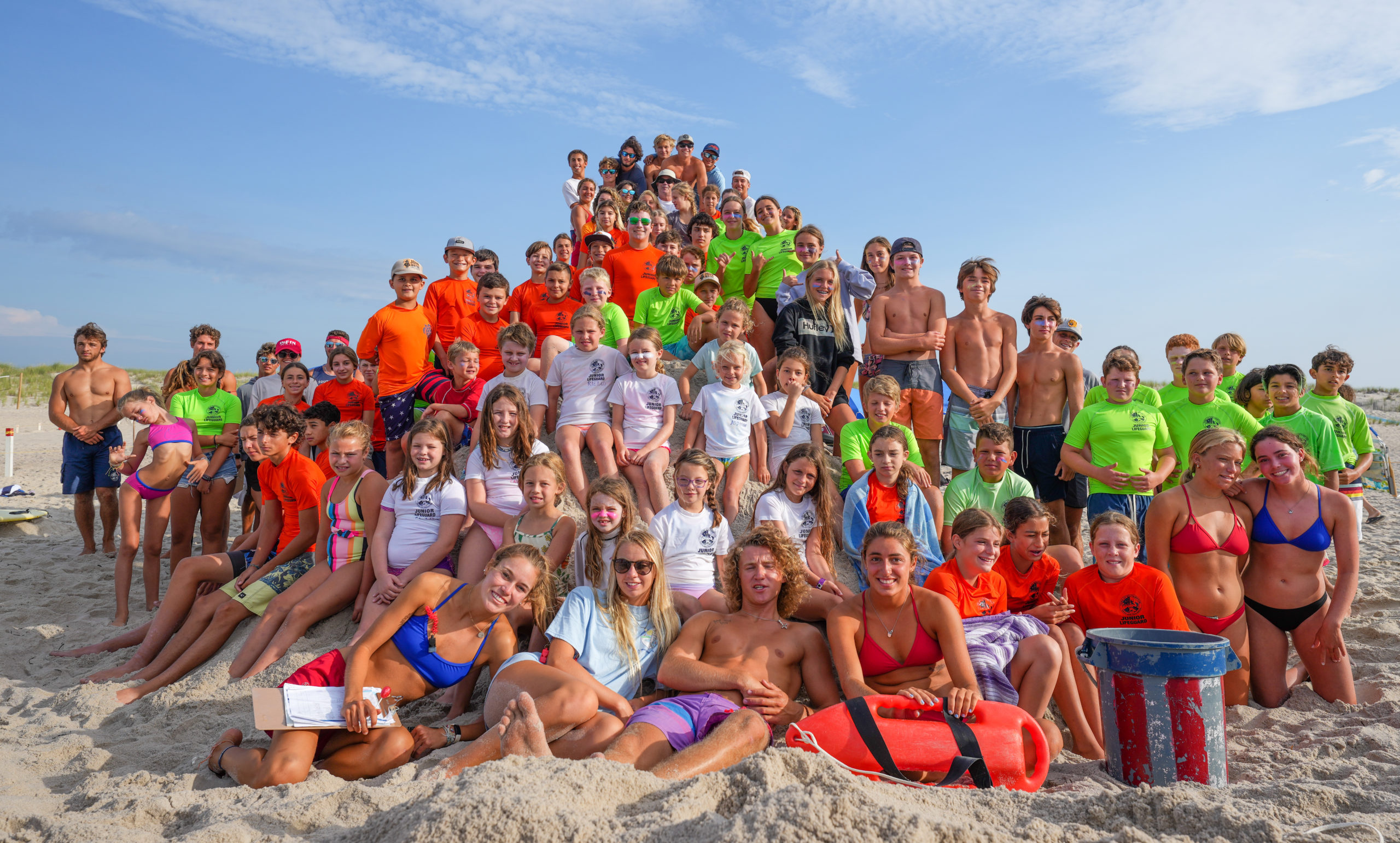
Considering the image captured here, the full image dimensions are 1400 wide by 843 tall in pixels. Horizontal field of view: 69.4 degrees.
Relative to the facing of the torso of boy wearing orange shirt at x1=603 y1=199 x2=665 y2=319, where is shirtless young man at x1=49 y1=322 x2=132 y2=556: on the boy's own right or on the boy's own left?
on the boy's own right

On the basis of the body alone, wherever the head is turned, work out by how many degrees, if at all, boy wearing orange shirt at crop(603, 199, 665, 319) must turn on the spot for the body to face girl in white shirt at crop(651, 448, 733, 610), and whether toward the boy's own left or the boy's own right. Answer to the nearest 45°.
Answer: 0° — they already face them

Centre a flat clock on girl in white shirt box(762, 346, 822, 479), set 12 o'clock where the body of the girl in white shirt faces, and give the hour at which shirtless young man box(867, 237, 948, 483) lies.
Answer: The shirtless young man is roughly at 8 o'clock from the girl in white shirt.

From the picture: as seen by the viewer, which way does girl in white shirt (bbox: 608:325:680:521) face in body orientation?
toward the camera

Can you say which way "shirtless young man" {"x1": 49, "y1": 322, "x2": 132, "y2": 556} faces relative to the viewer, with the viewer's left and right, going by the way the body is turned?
facing the viewer

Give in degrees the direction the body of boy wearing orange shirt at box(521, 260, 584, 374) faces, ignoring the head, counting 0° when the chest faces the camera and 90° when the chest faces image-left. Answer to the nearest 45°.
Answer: approximately 0°

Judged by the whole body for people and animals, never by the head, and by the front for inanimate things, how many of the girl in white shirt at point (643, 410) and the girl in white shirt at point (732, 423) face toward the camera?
2

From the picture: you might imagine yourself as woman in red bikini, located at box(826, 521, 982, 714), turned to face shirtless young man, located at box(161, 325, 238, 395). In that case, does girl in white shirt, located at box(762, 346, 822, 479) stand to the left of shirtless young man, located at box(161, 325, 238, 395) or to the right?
right

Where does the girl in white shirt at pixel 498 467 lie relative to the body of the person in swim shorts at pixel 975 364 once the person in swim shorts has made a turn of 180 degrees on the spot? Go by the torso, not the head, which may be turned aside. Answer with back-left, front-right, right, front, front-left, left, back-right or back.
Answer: back-left

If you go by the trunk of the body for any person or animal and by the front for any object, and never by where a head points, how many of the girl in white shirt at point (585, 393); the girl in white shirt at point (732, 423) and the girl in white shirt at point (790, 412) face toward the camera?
3

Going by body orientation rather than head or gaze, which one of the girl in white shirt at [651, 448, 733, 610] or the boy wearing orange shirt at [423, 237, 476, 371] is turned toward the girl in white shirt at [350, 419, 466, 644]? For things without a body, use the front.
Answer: the boy wearing orange shirt

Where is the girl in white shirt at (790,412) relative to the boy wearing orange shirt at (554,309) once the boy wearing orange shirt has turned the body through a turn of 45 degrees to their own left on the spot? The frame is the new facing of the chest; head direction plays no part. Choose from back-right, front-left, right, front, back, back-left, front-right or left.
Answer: front

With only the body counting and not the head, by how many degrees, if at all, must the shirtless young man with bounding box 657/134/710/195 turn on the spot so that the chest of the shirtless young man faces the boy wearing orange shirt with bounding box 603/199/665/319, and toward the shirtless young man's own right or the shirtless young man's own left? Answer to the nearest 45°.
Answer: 0° — they already face them

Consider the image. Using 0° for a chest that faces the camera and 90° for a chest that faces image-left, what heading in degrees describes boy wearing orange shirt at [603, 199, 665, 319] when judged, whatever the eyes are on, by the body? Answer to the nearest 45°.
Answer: approximately 0°
